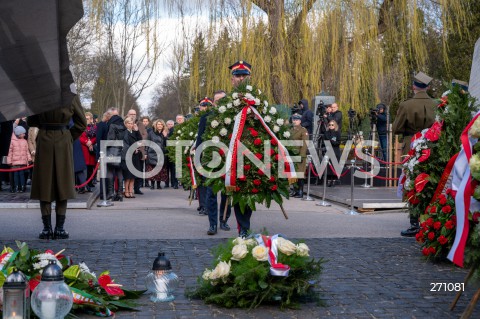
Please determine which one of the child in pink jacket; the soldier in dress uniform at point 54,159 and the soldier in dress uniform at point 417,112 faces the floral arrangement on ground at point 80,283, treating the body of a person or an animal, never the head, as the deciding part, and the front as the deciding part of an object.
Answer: the child in pink jacket

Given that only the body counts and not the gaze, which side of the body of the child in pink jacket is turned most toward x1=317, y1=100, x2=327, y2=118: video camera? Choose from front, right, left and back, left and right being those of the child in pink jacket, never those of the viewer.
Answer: left

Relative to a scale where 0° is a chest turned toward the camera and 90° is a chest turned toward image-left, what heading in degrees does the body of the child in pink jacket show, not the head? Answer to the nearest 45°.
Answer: approximately 0°

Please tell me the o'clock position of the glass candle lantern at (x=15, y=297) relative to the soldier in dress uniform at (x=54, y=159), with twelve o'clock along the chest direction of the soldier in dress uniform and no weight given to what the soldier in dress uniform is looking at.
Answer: The glass candle lantern is roughly at 6 o'clock from the soldier in dress uniform.

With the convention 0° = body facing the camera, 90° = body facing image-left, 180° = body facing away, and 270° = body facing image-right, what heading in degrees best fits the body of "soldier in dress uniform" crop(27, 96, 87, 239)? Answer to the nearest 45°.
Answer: approximately 180°

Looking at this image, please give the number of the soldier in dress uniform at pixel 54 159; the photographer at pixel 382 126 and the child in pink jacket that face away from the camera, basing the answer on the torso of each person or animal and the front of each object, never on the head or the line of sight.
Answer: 1

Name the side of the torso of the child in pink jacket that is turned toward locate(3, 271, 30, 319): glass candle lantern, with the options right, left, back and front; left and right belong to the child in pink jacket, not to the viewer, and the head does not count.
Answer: front

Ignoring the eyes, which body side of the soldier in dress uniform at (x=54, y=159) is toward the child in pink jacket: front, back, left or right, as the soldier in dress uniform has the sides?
front

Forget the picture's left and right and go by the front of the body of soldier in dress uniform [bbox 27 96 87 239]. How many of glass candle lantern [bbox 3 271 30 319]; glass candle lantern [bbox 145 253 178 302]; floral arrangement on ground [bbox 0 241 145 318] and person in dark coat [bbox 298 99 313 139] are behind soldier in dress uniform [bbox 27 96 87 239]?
3
